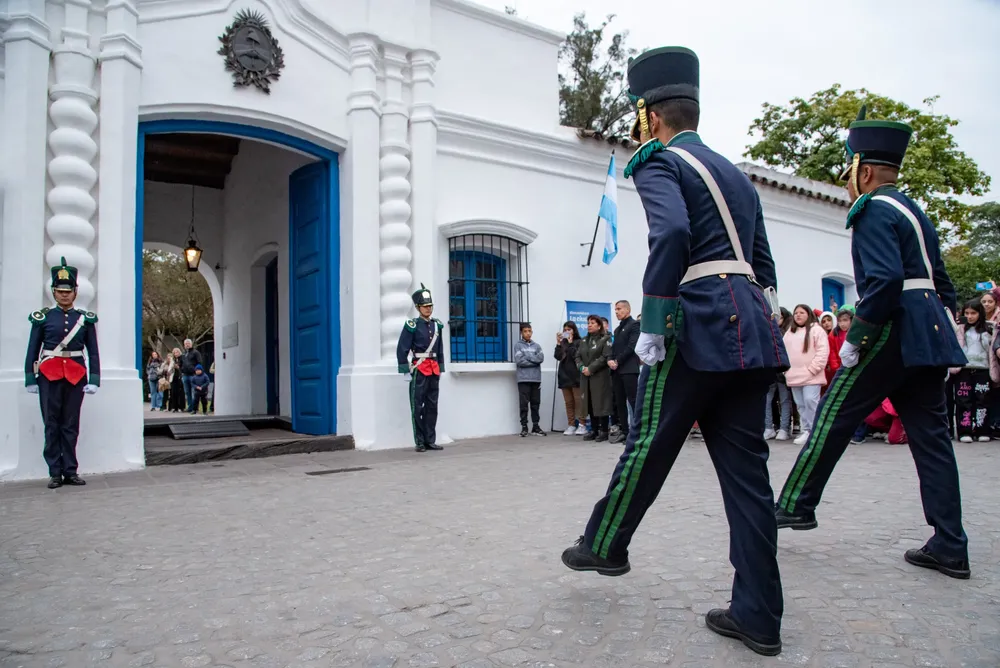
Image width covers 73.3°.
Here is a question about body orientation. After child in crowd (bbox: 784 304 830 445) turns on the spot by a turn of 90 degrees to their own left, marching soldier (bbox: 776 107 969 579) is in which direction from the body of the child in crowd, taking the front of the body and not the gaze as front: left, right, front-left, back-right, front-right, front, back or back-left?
front-right

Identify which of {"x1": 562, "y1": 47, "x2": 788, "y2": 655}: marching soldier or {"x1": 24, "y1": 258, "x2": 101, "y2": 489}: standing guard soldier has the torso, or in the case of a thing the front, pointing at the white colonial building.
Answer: the marching soldier

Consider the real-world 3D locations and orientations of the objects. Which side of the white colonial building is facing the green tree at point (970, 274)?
left

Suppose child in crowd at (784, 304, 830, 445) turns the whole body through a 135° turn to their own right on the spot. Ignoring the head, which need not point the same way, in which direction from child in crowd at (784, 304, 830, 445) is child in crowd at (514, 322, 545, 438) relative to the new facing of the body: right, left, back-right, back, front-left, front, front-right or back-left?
left

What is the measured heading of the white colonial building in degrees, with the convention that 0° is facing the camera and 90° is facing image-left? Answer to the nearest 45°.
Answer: approximately 315°

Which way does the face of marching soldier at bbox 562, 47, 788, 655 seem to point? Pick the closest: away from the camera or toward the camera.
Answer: away from the camera

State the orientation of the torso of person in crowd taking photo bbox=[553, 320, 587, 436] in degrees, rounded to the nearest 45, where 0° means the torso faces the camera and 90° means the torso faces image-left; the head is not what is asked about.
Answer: approximately 45°

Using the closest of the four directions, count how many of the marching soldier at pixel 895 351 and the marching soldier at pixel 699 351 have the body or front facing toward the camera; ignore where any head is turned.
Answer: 0
